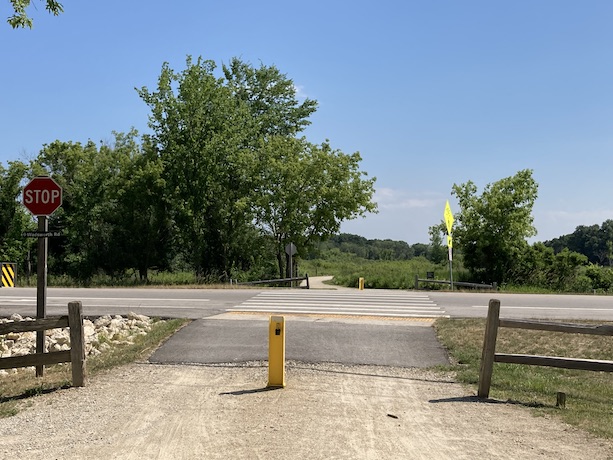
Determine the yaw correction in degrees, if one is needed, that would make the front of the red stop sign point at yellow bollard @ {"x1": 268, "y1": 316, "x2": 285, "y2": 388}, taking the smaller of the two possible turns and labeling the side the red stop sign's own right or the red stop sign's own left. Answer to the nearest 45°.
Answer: approximately 45° to the red stop sign's own left

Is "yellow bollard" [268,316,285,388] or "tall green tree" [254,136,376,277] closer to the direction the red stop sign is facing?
the yellow bollard

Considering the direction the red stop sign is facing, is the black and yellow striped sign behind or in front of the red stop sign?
behind

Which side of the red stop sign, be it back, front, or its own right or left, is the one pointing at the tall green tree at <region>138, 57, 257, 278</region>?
back

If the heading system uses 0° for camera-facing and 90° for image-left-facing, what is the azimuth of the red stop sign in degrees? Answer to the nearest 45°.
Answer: approximately 0°

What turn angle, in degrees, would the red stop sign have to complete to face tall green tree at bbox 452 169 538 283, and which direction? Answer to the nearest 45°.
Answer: approximately 135° to its left

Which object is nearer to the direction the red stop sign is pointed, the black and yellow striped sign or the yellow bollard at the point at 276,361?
the yellow bollard

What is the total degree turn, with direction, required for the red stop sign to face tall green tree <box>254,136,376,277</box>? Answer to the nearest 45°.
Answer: approximately 135° to its left

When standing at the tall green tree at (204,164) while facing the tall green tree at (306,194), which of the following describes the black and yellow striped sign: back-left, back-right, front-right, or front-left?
back-right
